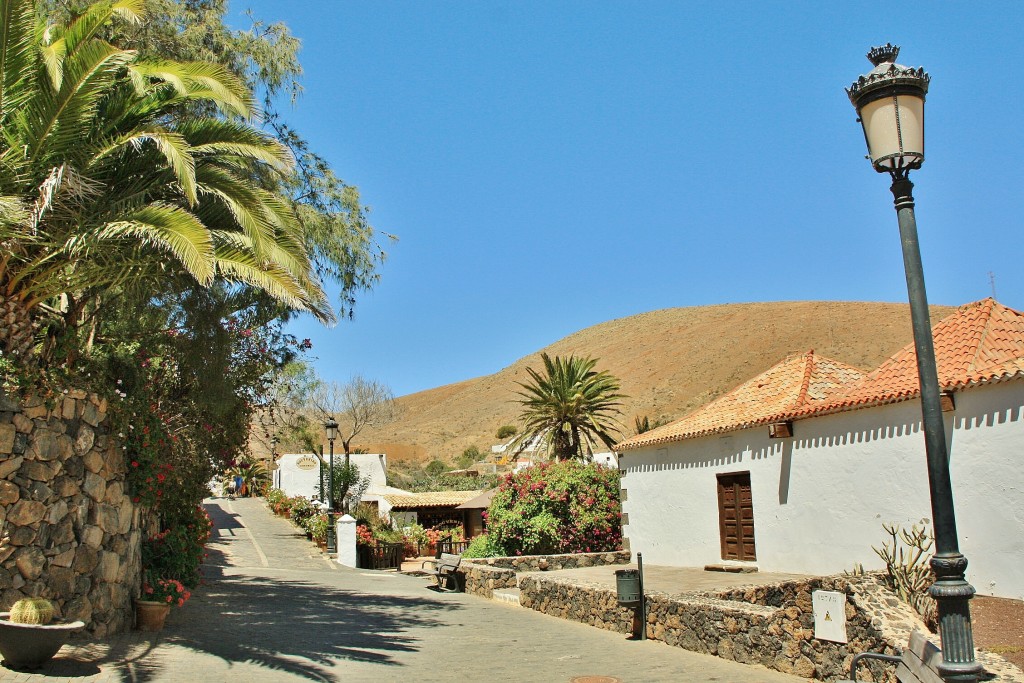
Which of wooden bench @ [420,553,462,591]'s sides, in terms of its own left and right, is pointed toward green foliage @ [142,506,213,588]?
front

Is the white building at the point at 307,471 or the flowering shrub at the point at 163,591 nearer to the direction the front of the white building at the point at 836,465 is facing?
the flowering shrub

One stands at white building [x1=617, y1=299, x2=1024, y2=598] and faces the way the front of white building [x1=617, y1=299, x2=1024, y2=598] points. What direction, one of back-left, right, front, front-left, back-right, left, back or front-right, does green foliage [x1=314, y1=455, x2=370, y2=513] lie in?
right

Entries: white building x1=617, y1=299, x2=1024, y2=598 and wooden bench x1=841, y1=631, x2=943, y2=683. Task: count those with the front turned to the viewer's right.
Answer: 0

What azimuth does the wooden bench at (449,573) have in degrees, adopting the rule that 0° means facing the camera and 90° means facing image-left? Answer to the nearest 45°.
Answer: approximately 45°

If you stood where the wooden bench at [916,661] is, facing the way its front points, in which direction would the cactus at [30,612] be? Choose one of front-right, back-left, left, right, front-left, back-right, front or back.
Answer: front-right

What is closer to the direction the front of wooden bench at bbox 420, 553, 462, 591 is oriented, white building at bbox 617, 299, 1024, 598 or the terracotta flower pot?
the terracotta flower pot

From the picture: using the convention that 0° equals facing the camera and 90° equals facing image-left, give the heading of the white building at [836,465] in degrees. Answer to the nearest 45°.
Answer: approximately 45°

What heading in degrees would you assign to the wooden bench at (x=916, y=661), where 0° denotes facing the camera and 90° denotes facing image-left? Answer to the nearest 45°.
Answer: approximately 45°

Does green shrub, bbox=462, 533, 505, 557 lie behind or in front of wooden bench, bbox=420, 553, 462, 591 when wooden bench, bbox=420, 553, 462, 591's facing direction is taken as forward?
behind
